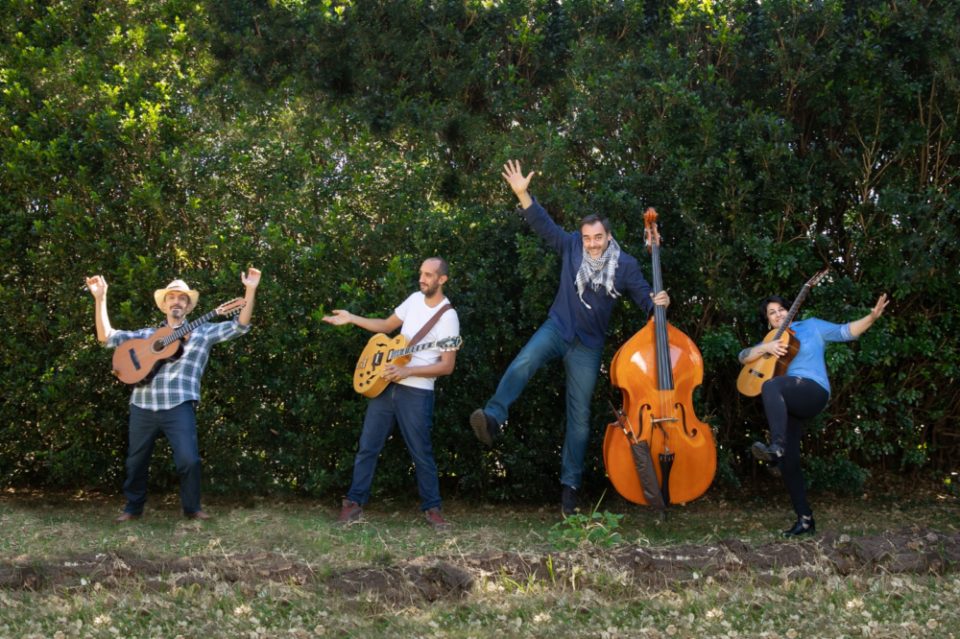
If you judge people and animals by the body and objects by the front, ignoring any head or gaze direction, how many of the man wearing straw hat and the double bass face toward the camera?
2

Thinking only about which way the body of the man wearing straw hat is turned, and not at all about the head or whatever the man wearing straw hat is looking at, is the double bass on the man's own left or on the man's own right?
on the man's own left

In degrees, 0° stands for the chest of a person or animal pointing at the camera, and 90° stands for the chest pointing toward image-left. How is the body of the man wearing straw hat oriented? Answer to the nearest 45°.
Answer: approximately 0°

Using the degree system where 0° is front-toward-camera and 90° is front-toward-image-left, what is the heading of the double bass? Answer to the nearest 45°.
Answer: approximately 0°

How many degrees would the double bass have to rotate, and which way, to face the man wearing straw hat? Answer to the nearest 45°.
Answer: approximately 90° to its right
